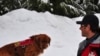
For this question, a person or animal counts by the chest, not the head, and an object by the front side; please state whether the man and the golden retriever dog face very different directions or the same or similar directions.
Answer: very different directions

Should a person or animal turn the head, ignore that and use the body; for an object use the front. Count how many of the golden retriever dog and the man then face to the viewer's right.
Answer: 1

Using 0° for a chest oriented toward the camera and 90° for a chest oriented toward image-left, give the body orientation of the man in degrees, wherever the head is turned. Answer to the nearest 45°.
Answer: approximately 90°

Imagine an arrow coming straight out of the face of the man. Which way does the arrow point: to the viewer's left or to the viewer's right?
to the viewer's left

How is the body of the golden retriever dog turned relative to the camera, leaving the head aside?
to the viewer's right
